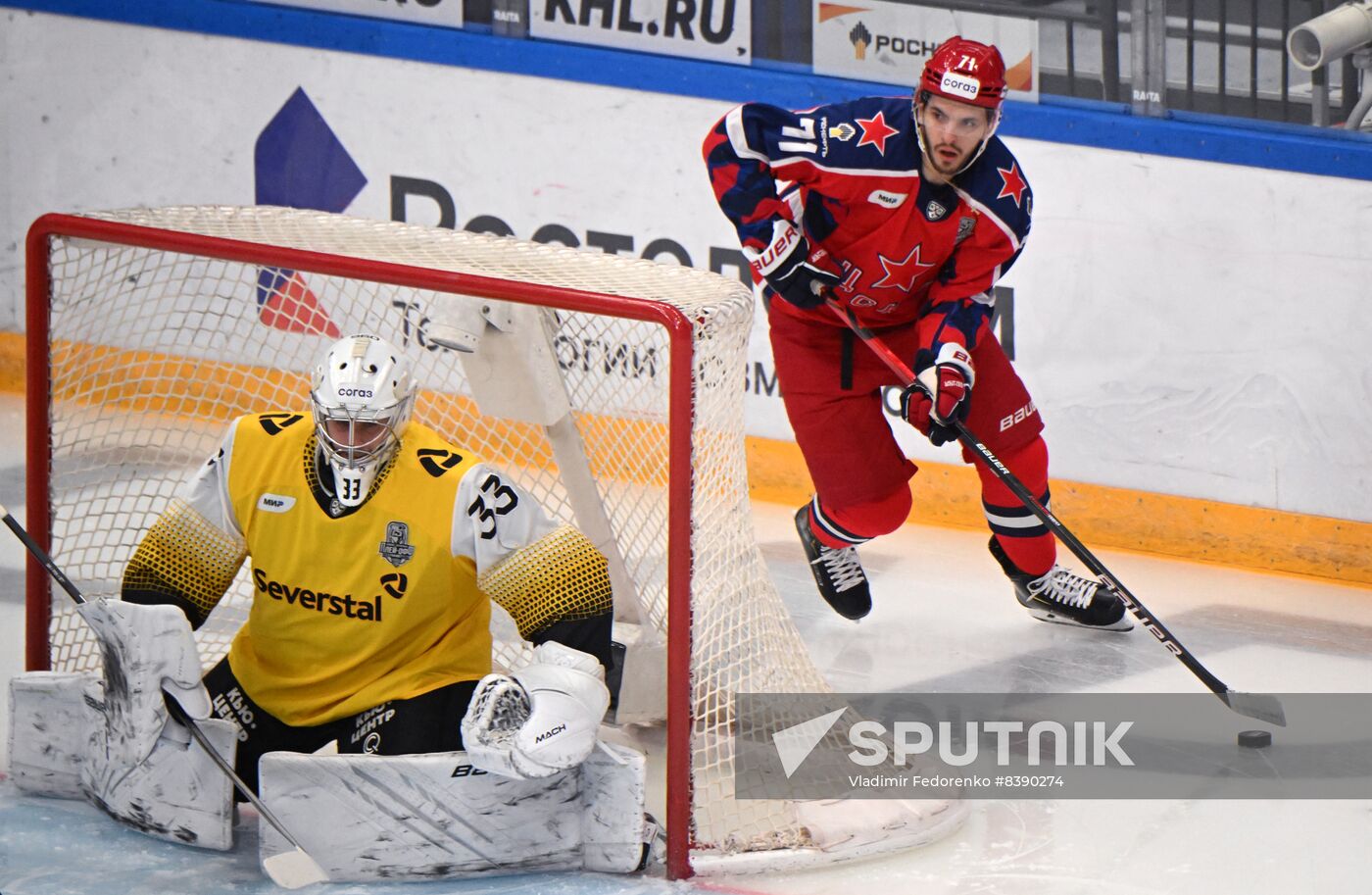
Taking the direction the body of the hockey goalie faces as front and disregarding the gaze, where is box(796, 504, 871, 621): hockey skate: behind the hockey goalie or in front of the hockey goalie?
behind

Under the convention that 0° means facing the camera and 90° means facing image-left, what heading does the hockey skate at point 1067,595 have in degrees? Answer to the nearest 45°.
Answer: approximately 315°

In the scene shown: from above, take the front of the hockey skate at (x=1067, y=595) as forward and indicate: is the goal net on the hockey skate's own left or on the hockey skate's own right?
on the hockey skate's own right

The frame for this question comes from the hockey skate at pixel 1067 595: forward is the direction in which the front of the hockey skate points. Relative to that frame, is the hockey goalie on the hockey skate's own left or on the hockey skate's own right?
on the hockey skate's own right

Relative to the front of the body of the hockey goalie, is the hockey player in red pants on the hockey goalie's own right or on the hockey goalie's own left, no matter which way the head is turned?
on the hockey goalie's own left

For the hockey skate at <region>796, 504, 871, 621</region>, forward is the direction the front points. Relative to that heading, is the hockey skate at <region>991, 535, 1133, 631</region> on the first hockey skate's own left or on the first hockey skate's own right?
on the first hockey skate's own left

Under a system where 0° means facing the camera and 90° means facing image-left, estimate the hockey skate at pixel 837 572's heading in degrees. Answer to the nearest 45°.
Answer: approximately 315°

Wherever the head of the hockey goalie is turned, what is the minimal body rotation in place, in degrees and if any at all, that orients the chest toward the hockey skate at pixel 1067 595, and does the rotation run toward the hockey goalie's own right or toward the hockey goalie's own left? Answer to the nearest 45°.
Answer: approximately 135° to the hockey goalie's own left
